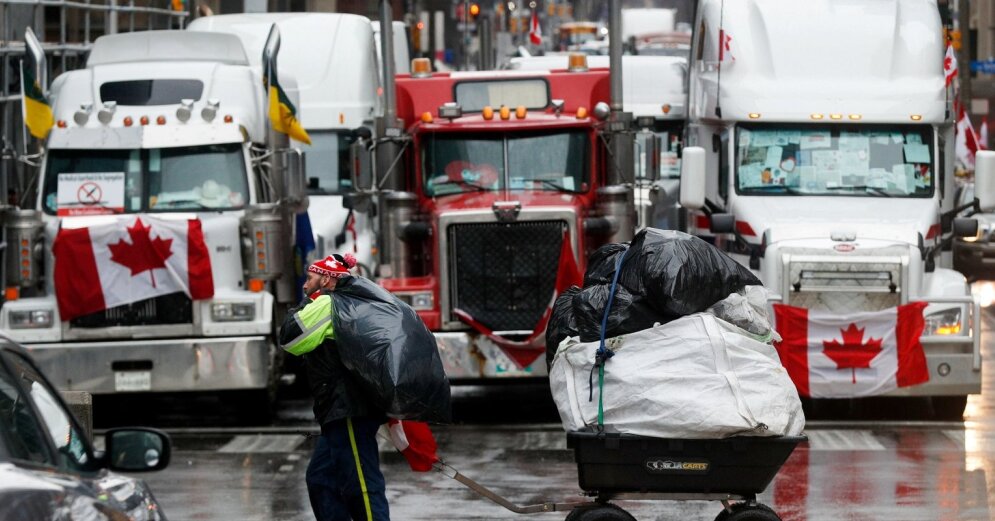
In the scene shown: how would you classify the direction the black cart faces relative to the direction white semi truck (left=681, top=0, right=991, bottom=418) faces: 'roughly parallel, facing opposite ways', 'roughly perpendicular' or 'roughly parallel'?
roughly perpendicular

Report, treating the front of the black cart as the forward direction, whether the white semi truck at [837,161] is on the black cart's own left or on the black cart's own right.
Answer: on the black cart's own right

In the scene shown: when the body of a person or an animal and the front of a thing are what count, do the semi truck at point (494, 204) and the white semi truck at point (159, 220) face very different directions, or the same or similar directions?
same or similar directions

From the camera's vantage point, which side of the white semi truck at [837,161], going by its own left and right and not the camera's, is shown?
front

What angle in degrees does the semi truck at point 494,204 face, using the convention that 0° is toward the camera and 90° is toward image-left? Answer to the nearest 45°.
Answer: approximately 0°

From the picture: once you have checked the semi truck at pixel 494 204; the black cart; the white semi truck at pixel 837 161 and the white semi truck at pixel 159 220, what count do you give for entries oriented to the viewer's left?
1

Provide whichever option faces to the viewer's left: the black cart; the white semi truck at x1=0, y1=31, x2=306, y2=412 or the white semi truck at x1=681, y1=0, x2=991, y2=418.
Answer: the black cart

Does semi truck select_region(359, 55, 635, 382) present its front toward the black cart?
yes

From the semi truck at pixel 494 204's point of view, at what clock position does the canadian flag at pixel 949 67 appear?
The canadian flag is roughly at 8 o'clock from the semi truck.

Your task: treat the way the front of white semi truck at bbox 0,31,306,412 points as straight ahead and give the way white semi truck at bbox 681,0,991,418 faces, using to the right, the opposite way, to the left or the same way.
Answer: the same way

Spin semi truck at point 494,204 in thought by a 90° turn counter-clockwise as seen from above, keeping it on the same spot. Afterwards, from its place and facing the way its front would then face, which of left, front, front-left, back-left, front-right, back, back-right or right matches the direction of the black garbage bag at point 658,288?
right

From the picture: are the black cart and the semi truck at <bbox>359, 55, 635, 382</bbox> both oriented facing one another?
no

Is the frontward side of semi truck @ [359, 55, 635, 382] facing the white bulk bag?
yes

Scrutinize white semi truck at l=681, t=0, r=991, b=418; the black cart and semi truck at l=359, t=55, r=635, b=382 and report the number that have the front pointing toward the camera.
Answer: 2

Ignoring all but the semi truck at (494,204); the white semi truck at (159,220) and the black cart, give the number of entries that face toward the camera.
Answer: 2

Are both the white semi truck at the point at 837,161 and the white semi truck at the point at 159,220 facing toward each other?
no

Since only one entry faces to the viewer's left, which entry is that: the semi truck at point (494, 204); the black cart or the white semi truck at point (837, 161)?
the black cart

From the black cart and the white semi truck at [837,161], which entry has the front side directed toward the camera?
the white semi truck

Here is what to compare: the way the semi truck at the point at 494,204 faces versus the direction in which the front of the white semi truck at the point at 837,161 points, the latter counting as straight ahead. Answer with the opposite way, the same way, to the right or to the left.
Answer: the same way
